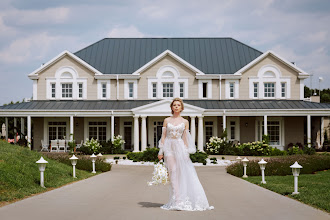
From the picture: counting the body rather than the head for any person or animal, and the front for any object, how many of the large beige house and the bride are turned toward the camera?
2

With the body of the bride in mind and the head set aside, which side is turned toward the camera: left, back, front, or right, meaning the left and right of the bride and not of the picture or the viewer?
front

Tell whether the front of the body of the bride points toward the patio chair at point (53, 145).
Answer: no

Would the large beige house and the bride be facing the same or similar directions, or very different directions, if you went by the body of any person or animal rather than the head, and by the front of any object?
same or similar directions

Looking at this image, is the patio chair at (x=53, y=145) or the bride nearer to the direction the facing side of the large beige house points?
the bride

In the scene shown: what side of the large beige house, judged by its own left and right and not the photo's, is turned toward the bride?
front

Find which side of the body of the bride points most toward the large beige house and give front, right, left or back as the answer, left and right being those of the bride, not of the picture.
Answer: back

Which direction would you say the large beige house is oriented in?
toward the camera
